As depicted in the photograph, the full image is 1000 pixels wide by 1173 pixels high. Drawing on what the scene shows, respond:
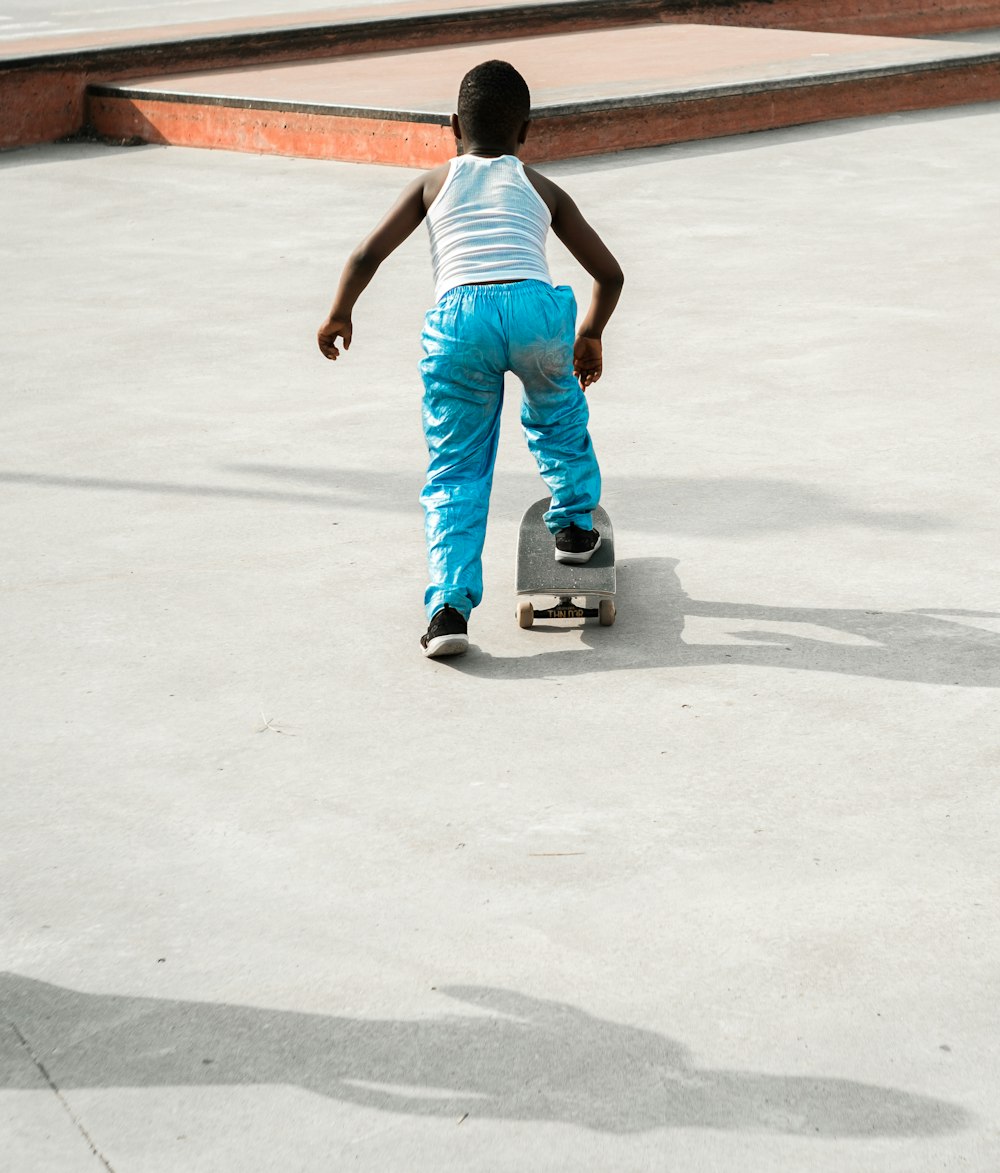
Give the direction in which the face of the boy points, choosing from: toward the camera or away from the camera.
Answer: away from the camera

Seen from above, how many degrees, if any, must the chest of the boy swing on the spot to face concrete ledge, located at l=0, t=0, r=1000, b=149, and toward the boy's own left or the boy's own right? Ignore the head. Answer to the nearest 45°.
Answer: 0° — they already face it

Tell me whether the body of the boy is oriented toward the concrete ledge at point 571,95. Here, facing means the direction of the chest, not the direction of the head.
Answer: yes

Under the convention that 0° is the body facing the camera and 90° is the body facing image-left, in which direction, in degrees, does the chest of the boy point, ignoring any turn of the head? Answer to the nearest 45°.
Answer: approximately 180°
